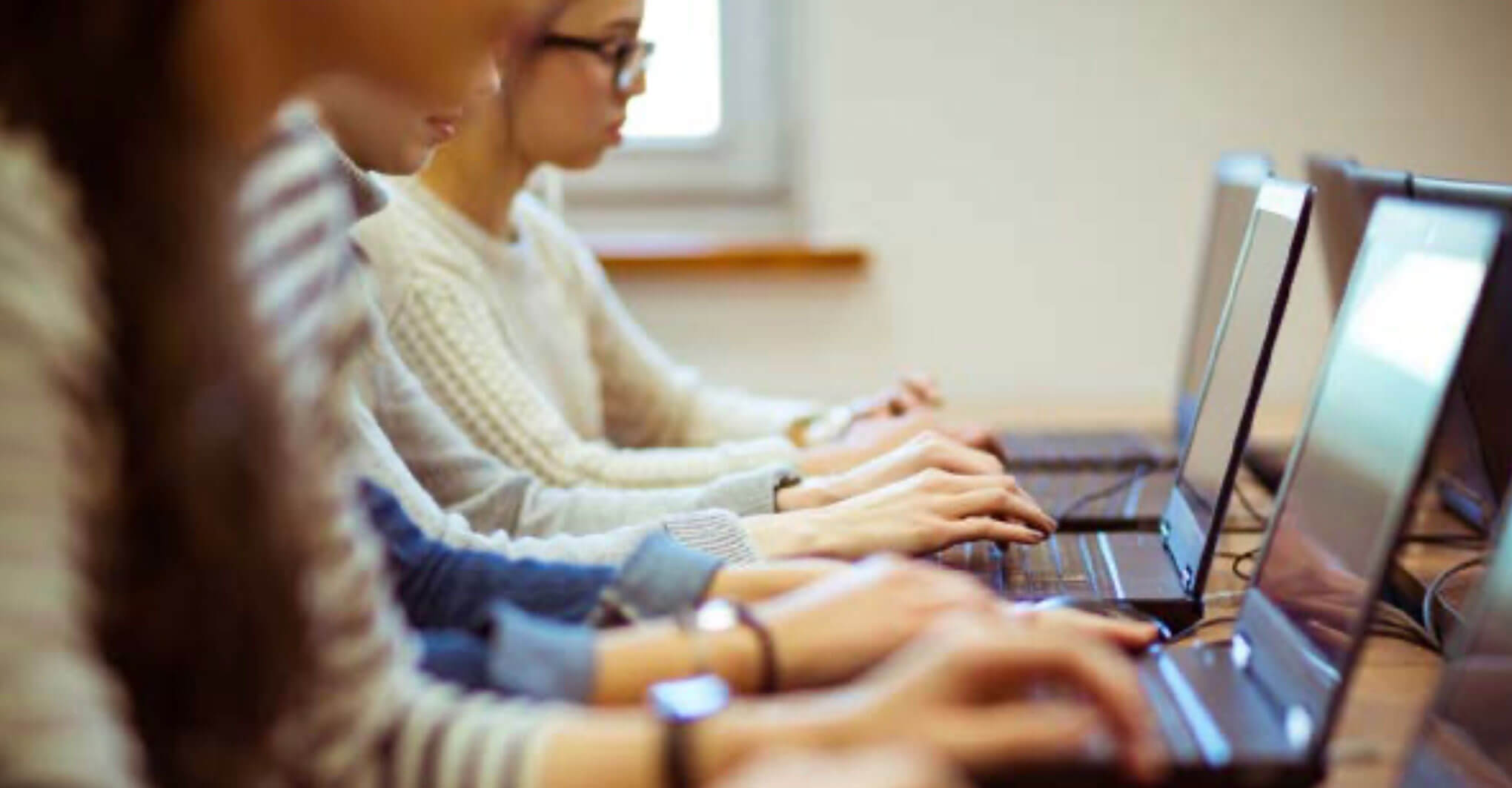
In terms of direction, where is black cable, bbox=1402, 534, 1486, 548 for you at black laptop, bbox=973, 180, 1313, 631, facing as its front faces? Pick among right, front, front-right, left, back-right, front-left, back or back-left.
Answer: back-right

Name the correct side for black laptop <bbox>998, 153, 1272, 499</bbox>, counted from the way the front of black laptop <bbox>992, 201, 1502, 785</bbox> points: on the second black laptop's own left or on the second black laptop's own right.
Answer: on the second black laptop's own right

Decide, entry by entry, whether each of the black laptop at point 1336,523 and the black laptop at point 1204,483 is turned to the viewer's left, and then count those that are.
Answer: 2

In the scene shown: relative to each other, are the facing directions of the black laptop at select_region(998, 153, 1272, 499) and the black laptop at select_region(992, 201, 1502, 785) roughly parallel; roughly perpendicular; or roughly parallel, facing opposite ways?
roughly parallel

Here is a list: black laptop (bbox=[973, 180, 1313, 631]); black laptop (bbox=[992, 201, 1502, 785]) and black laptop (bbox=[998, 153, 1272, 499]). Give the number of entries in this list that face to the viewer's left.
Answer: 3

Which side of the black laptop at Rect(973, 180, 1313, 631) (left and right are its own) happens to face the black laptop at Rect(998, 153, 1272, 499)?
right

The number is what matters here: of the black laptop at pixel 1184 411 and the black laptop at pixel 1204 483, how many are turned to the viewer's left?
2

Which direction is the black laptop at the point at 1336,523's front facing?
to the viewer's left

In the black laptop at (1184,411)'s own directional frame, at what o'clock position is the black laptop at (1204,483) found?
the black laptop at (1204,483) is roughly at 9 o'clock from the black laptop at (1184,411).

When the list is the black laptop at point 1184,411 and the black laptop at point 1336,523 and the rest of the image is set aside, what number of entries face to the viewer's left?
2

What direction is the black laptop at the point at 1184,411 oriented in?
to the viewer's left

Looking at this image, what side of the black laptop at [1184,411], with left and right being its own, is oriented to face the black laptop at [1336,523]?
left

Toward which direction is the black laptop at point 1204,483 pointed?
to the viewer's left
